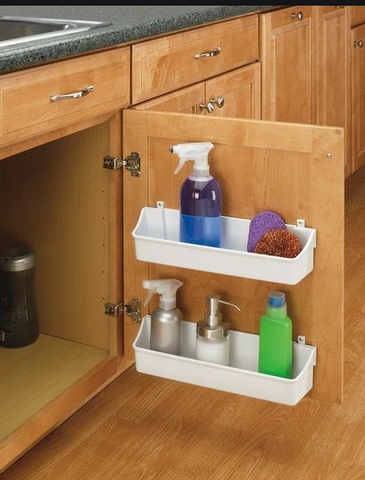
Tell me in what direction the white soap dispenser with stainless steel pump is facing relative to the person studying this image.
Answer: facing to the right of the viewer

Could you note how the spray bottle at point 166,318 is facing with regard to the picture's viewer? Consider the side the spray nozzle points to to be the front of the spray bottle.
facing to the left of the viewer

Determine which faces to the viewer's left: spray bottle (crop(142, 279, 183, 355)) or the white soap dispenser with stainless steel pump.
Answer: the spray bottle

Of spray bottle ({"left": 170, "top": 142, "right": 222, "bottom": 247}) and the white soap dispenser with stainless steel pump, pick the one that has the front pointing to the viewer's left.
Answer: the spray bottle

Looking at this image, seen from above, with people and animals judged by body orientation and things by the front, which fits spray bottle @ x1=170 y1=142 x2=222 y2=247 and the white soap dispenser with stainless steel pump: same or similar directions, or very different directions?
very different directions

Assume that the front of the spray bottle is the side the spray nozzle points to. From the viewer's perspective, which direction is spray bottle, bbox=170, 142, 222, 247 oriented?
to the viewer's left

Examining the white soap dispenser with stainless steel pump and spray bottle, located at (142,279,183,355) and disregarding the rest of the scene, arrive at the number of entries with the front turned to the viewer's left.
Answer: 1

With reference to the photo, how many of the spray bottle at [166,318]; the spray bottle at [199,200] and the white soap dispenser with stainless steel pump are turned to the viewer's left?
2

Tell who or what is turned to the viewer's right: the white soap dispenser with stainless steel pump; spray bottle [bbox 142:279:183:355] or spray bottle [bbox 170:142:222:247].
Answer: the white soap dispenser with stainless steel pump
